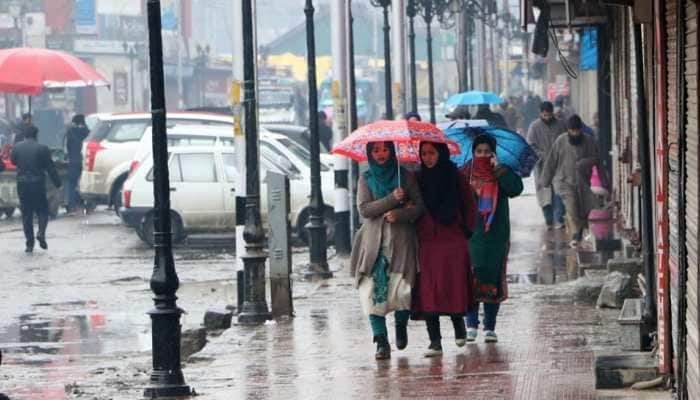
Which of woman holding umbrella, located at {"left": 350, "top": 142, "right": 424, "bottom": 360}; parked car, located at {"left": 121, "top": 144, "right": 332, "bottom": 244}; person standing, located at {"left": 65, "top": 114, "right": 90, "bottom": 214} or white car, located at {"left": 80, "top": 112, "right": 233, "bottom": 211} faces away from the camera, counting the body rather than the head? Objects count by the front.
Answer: the person standing

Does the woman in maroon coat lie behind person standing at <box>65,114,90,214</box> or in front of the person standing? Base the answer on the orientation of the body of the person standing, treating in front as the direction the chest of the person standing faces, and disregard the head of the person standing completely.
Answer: behind

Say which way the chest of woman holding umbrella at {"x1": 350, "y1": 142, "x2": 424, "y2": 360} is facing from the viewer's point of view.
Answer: toward the camera

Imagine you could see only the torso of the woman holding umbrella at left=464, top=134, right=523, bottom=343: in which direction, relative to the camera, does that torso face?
toward the camera

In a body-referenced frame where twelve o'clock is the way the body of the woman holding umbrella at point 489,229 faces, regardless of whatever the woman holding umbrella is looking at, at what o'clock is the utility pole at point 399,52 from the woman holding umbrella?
The utility pole is roughly at 6 o'clock from the woman holding umbrella.

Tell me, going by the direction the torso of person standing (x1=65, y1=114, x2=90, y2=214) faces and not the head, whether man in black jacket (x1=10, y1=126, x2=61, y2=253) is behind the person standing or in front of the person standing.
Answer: behind

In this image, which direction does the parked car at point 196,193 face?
to the viewer's right

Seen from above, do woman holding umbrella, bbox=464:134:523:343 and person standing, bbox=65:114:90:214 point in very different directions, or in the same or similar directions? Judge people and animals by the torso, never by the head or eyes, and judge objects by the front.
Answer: very different directions

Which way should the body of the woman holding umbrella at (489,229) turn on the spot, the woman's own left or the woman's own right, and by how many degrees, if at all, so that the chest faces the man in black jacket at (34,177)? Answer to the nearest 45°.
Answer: approximately 135° to the woman's own right

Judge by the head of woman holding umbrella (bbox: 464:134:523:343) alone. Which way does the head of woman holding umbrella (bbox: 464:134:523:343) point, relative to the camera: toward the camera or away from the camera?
toward the camera

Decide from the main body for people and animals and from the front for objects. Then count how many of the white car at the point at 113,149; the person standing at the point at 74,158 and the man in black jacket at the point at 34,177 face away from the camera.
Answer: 2

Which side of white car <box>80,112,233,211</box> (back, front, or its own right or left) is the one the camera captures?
right

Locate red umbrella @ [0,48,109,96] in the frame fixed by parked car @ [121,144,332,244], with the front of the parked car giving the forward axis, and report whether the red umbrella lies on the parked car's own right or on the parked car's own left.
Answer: on the parked car's own left

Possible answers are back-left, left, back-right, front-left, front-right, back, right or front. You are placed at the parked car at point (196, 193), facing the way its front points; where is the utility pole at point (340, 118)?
front-right

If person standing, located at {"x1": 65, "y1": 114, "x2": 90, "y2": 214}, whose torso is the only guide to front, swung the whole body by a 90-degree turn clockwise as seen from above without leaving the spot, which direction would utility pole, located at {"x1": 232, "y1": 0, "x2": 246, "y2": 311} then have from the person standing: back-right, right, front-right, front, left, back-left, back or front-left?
right

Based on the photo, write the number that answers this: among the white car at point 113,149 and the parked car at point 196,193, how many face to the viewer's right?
2

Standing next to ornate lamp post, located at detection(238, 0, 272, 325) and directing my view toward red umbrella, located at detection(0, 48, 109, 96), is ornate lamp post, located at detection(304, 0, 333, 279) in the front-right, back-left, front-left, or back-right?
front-right
